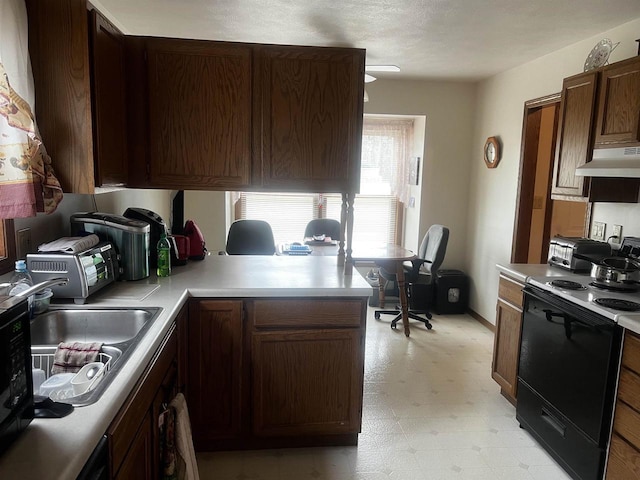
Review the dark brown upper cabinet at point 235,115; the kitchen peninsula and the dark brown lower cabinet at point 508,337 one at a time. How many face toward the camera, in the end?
2

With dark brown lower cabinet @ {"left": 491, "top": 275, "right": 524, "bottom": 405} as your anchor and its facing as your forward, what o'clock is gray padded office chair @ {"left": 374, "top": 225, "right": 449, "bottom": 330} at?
The gray padded office chair is roughly at 2 o'clock from the dark brown lower cabinet.

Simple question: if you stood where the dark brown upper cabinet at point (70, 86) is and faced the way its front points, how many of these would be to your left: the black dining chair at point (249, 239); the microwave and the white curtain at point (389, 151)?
2

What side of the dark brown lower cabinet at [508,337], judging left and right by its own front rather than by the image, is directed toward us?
left

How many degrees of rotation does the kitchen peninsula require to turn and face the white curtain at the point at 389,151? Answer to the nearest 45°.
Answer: approximately 135° to its left

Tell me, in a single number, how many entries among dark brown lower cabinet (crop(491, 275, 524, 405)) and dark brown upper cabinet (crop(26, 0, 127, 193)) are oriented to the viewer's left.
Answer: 1

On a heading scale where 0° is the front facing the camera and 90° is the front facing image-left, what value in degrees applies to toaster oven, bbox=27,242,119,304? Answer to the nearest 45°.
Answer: approximately 315°

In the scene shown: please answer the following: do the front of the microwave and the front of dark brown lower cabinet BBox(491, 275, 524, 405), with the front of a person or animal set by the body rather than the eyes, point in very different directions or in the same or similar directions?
very different directions

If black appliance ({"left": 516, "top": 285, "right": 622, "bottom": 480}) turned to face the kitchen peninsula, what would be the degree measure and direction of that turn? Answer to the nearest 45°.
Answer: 0° — it already faces it

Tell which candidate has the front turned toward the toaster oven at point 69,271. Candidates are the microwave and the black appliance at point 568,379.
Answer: the black appliance

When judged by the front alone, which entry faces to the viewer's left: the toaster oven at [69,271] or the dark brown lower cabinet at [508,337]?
the dark brown lower cabinet
